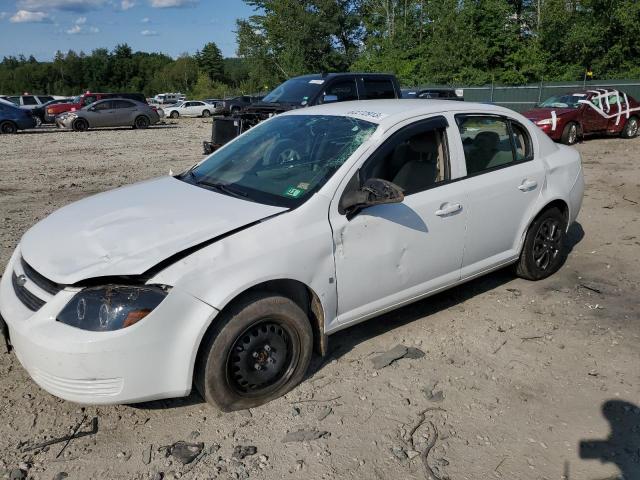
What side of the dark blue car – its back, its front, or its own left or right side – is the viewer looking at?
left

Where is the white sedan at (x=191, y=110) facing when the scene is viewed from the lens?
facing to the left of the viewer

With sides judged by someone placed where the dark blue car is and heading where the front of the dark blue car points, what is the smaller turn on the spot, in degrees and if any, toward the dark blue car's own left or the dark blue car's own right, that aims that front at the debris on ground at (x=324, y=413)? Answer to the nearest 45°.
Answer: approximately 90° to the dark blue car's own left

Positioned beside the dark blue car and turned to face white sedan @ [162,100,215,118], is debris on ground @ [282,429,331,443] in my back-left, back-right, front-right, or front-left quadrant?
back-right

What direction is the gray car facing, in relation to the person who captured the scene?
facing to the left of the viewer

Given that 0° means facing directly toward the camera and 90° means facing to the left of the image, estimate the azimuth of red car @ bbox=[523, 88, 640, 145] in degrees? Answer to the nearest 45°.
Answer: approximately 45°

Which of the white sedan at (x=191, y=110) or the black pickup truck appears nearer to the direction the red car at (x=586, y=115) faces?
the black pickup truck

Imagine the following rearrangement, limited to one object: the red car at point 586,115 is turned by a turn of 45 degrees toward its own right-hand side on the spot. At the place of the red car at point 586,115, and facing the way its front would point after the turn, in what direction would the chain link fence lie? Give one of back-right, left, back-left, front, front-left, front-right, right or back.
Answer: right

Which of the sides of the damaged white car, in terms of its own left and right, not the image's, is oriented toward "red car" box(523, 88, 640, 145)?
back

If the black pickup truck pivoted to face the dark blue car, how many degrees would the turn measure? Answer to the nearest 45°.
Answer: approximately 90° to its right
